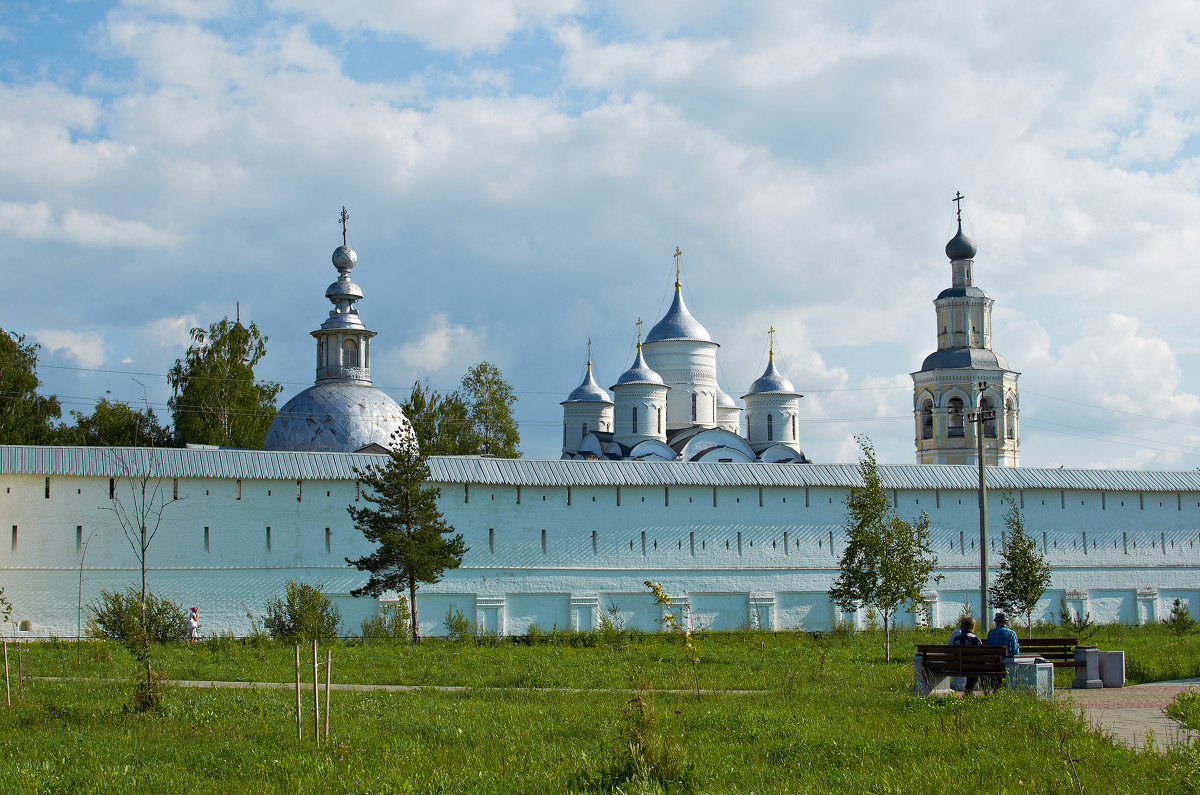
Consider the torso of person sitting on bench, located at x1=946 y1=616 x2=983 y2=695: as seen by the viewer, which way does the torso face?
away from the camera

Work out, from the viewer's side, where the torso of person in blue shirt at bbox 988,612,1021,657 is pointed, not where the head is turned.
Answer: away from the camera

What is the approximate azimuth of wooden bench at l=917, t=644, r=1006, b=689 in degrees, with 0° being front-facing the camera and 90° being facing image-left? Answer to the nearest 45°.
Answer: approximately 180°

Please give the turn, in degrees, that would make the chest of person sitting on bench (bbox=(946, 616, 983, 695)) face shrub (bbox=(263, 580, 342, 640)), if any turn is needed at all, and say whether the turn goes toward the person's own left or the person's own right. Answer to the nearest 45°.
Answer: approximately 45° to the person's own left

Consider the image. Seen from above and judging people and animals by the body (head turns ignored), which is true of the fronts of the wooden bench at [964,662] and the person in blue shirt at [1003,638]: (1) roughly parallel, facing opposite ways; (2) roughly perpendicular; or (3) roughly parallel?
roughly parallel
